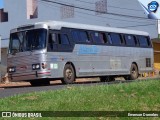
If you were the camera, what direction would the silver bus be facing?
facing the viewer and to the left of the viewer
